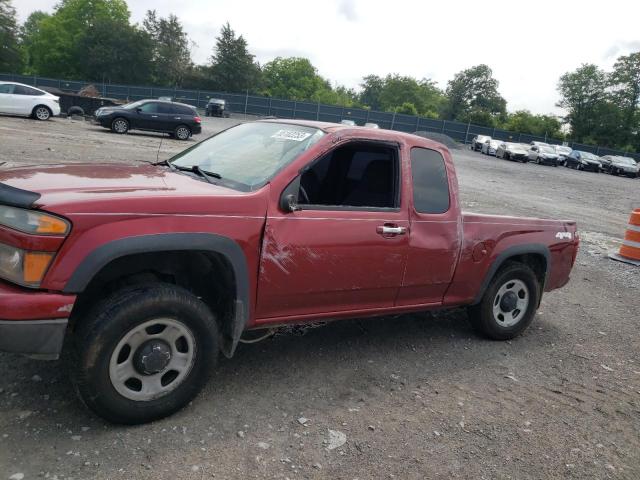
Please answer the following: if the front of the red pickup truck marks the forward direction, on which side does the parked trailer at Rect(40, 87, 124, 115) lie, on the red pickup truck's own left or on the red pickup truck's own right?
on the red pickup truck's own right

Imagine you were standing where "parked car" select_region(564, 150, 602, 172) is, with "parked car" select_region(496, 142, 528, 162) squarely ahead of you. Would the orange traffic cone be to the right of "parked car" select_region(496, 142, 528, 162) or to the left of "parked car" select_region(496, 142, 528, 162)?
left

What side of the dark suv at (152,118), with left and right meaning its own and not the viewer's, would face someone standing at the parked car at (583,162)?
back

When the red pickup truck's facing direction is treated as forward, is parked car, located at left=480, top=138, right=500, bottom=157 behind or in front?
behind

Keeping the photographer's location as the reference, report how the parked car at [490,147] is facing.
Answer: facing the viewer and to the left of the viewer

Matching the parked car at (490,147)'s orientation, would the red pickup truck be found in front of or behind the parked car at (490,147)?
in front

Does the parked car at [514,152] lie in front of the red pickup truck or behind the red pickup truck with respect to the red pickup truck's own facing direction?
behind

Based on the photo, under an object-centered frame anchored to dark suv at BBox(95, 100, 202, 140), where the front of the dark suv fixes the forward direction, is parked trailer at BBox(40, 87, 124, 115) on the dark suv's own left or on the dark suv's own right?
on the dark suv's own right

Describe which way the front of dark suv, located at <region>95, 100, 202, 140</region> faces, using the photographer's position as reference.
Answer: facing to the left of the viewer

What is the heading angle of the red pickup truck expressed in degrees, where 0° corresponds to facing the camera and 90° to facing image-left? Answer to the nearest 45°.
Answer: approximately 45°

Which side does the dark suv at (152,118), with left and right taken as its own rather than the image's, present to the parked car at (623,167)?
back

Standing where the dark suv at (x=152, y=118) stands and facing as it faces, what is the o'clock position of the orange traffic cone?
The orange traffic cone is roughly at 8 o'clock from the dark suv.
